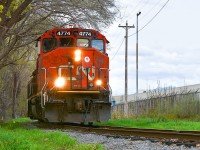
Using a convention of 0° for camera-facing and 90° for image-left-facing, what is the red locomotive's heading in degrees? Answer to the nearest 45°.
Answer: approximately 0°
